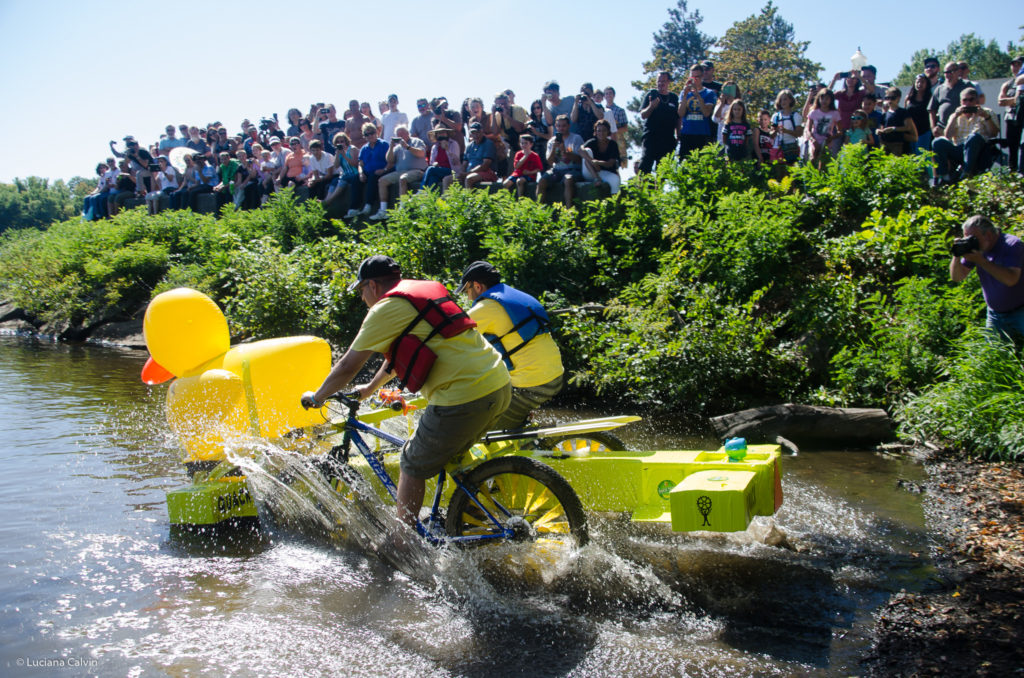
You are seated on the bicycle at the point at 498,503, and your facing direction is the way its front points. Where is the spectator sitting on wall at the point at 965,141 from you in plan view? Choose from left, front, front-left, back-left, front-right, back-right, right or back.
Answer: back-right

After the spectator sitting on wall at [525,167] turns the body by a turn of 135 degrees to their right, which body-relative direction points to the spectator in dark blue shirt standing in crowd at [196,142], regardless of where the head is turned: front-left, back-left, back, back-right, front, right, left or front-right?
front-left

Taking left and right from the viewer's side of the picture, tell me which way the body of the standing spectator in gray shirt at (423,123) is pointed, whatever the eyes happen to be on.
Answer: facing the viewer

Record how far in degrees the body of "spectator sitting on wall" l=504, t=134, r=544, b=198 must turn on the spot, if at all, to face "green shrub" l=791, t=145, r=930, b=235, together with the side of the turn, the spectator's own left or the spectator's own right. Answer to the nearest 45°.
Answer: approximately 90° to the spectator's own left

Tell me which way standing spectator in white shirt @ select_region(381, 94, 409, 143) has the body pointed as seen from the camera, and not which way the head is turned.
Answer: toward the camera

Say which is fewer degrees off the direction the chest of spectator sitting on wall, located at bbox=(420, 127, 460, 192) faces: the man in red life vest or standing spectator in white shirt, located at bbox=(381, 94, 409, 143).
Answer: the man in red life vest

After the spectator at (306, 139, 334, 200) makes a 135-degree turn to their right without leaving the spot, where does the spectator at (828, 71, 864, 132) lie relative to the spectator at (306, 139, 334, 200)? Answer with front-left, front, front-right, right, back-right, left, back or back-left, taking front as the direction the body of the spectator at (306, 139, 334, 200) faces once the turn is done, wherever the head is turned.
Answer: back-right

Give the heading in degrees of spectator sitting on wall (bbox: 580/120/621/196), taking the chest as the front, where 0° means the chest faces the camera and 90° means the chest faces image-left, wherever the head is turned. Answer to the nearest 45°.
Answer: approximately 0°

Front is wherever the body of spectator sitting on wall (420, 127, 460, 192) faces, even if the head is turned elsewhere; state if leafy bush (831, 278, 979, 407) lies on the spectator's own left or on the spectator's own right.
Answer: on the spectator's own left

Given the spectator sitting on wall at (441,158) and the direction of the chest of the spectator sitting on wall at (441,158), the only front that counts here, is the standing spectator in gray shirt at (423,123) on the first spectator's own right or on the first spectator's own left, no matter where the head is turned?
on the first spectator's own right

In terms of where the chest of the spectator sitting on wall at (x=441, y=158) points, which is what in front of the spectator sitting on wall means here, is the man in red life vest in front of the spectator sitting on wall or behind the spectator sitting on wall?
in front

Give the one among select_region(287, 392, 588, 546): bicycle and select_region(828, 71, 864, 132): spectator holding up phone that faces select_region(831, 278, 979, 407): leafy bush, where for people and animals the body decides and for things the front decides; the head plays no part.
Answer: the spectator holding up phone

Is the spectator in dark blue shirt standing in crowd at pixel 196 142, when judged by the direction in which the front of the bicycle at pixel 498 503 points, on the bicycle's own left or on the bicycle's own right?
on the bicycle's own right
